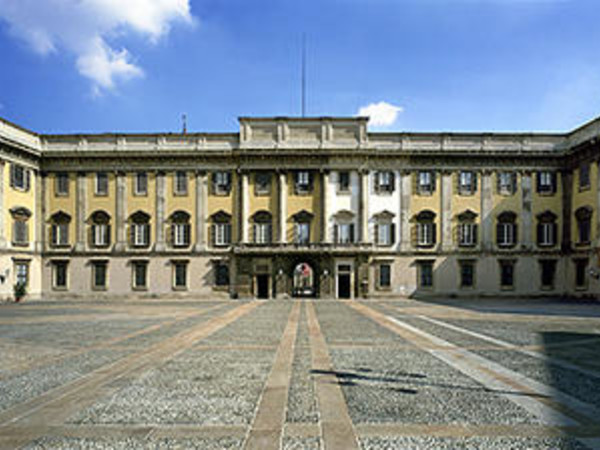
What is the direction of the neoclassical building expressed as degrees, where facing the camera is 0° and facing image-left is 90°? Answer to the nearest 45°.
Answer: approximately 0°
